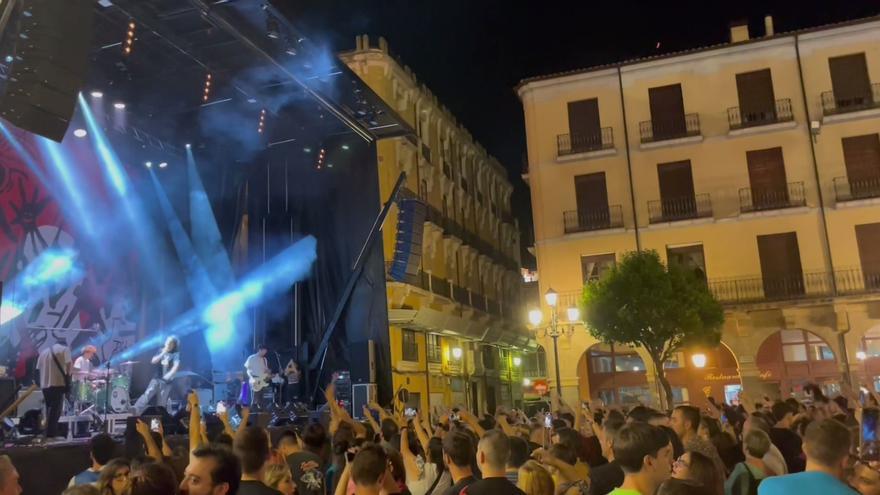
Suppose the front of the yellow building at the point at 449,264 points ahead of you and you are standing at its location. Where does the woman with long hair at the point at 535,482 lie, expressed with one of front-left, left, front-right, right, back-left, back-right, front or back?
front-right

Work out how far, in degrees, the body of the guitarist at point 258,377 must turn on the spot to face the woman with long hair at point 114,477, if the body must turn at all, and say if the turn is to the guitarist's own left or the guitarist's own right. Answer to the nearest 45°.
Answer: approximately 45° to the guitarist's own right

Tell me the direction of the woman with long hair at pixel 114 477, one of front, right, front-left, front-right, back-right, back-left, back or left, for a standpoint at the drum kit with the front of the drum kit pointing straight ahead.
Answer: front-right

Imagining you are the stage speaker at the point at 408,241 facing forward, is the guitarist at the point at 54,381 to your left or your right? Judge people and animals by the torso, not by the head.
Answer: on your right

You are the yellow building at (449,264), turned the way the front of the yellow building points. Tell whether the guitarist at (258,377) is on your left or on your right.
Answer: on your right

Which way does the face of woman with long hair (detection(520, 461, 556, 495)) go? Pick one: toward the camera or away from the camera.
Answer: away from the camera

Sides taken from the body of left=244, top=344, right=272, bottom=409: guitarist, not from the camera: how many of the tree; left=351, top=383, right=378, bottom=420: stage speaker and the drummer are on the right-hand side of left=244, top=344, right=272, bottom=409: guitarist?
1

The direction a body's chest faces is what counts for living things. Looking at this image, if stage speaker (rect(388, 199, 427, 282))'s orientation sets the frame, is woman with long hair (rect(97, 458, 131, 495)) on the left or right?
on its right
